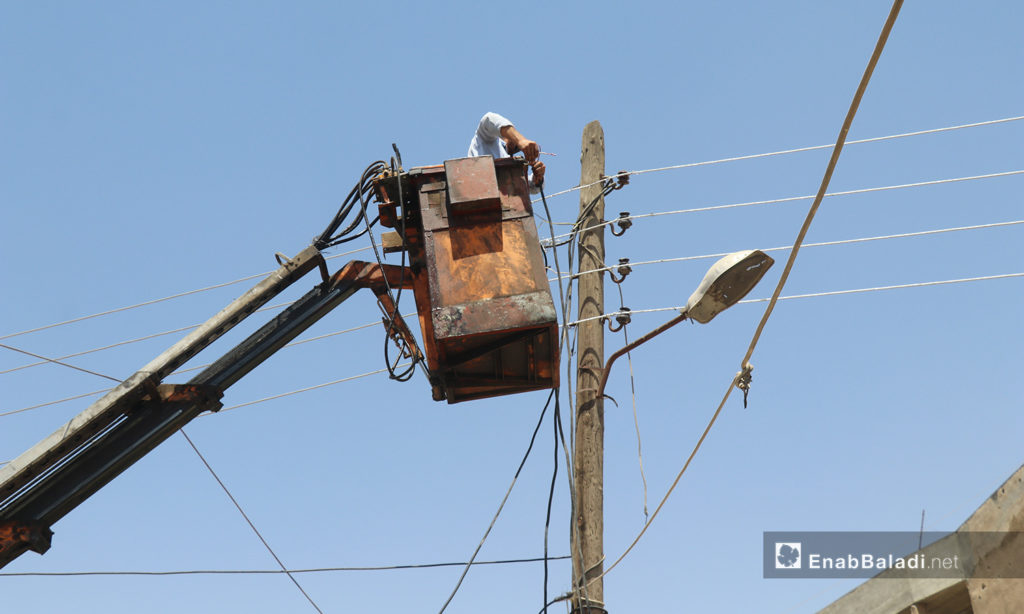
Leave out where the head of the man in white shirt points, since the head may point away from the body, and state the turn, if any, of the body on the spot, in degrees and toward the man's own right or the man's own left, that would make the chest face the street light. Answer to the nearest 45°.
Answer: approximately 45° to the man's own right

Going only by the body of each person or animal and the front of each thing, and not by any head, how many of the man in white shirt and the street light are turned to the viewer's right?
2

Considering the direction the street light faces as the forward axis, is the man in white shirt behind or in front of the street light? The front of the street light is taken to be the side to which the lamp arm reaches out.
behind

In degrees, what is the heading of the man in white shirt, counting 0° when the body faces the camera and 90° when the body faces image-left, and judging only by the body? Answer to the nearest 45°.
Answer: approximately 270°

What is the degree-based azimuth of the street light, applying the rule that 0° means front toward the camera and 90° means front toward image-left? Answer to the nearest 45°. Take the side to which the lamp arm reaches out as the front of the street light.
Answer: approximately 270°
